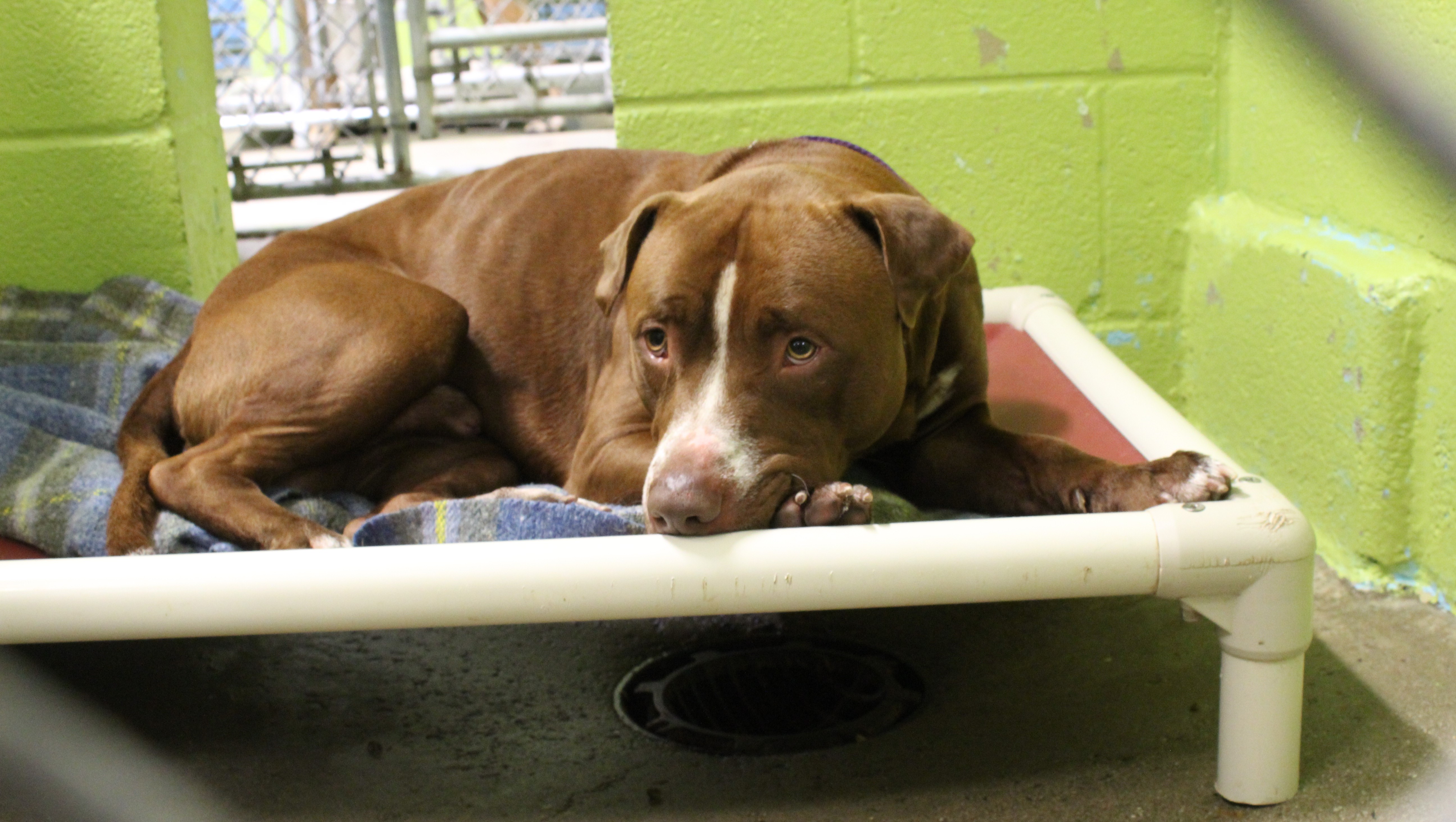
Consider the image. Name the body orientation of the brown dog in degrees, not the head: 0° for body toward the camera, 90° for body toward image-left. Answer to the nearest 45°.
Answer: approximately 315°

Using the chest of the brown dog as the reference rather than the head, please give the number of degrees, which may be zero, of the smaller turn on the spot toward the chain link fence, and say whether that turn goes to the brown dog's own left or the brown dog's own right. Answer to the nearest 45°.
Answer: approximately 135° to the brown dog's own left
